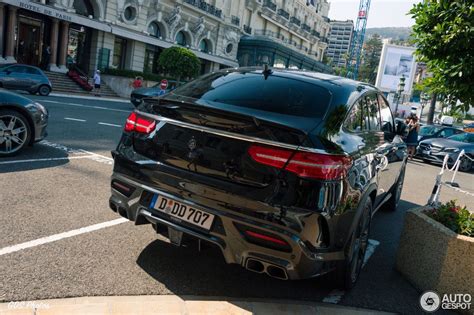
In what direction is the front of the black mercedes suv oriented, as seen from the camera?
facing away from the viewer and to the right of the viewer

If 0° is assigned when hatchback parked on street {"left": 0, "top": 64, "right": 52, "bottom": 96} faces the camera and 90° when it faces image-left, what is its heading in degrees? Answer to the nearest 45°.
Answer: approximately 90°

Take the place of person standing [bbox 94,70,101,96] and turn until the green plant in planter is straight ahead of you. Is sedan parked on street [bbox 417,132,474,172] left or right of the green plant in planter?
left

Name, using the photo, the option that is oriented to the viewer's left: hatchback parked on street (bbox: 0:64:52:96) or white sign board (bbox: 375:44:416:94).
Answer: the hatchback parked on street

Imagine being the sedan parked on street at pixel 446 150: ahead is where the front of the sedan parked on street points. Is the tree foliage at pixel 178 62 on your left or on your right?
on your right

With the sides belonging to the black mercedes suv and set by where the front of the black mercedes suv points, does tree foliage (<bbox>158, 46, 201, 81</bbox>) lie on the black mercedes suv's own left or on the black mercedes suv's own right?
on the black mercedes suv's own left

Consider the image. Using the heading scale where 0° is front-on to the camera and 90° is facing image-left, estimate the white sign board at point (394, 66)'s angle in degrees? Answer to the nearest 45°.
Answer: approximately 0°

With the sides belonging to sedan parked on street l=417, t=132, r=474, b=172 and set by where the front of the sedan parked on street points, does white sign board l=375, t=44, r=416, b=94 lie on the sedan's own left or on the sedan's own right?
on the sedan's own right
